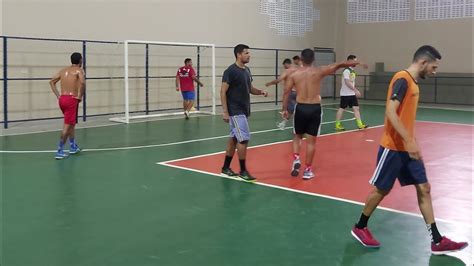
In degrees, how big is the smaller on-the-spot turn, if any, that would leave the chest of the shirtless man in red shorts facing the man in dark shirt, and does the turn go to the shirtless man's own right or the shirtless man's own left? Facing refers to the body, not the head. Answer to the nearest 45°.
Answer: approximately 90° to the shirtless man's own right

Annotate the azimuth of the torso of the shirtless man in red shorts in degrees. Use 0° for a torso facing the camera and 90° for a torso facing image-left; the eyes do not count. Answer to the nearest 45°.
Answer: approximately 225°

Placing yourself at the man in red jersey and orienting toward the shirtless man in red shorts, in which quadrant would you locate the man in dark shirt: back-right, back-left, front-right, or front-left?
front-left

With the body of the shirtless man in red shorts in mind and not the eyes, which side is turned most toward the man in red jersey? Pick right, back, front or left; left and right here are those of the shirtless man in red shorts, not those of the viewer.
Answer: front
